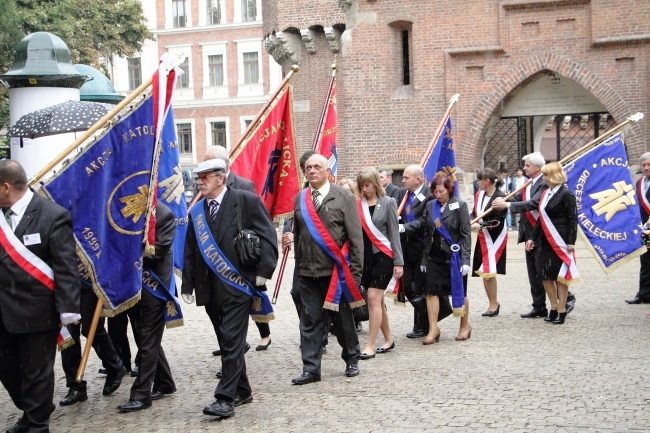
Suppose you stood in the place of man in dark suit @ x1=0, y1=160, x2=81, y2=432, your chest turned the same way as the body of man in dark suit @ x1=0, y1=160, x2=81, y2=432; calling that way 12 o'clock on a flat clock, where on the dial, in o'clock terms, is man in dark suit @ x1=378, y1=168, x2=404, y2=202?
man in dark suit @ x1=378, y1=168, x2=404, y2=202 is roughly at 6 o'clock from man in dark suit @ x1=0, y1=160, x2=81, y2=432.

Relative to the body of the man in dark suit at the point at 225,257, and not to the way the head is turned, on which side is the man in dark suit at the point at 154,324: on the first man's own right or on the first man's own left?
on the first man's own right

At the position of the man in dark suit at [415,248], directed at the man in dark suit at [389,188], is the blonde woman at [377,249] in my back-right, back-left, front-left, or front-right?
back-left

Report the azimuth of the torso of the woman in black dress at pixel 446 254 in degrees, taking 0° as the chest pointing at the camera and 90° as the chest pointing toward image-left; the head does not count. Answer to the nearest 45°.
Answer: approximately 45°

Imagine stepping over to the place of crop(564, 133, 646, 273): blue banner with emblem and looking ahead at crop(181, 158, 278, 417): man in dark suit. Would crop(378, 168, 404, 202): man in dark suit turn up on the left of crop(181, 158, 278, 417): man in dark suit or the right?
right

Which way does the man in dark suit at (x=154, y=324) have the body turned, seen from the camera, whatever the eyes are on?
to the viewer's left

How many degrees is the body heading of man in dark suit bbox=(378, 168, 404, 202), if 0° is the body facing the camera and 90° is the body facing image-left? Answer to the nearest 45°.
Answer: approximately 45°

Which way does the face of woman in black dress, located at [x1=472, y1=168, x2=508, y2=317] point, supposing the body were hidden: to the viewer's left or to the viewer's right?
to the viewer's left

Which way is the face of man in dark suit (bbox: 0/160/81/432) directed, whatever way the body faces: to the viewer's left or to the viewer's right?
to the viewer's left
